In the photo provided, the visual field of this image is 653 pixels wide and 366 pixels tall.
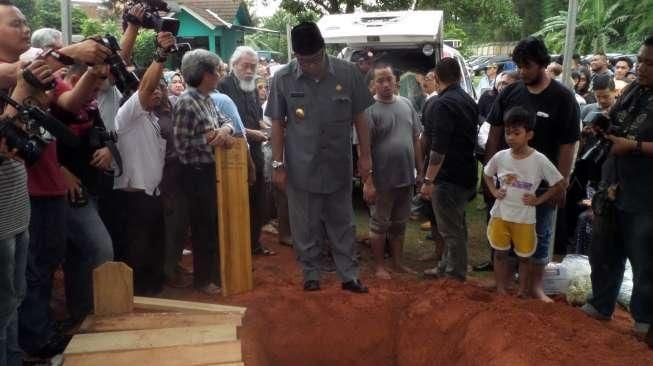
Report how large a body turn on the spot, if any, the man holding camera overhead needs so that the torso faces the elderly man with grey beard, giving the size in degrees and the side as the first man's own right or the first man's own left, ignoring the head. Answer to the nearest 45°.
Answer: approximately 45° to the first man's own left

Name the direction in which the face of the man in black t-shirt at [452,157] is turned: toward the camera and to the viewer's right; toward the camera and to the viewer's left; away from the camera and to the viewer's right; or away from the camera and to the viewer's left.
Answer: away from the camera and to the viewer's left

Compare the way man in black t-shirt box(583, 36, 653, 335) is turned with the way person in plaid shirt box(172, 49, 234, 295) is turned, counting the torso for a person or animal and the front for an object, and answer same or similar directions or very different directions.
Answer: very different directions

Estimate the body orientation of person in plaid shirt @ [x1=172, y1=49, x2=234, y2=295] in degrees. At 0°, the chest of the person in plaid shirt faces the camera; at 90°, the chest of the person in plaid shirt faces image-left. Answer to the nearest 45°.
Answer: approximately 270°

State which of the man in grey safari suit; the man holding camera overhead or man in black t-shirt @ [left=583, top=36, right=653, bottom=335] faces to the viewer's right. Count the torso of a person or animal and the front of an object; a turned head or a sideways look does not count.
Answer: the man holding camera overhead

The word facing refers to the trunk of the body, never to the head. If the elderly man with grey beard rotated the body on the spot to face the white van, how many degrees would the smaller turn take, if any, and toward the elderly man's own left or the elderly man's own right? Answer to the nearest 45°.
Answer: approximately 90° to the elderly man's own left

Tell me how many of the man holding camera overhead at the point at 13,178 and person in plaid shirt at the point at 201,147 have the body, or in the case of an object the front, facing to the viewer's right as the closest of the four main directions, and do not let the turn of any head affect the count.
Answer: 2
